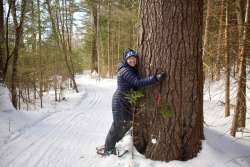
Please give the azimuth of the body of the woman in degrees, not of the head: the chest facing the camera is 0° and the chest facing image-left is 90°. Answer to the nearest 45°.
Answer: approximately 270°

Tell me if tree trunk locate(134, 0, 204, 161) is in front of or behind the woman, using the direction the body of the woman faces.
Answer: in front
